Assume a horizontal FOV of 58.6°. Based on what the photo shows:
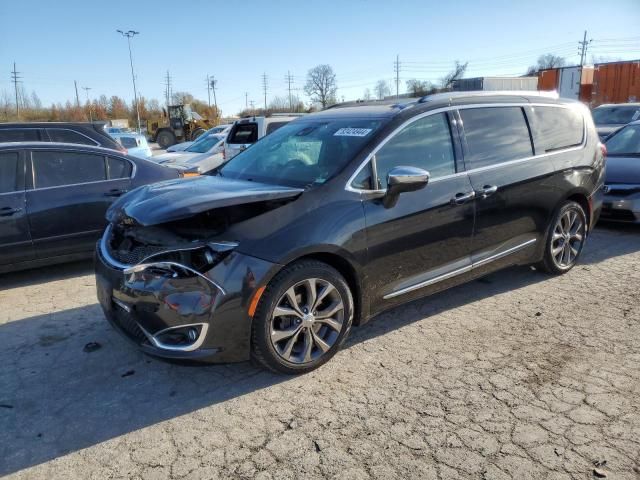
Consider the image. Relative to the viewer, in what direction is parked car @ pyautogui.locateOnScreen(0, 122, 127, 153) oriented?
to the viewer's left

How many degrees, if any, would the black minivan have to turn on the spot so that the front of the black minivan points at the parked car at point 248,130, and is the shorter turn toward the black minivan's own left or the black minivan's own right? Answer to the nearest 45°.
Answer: approximately 135° to the black minivan's own right

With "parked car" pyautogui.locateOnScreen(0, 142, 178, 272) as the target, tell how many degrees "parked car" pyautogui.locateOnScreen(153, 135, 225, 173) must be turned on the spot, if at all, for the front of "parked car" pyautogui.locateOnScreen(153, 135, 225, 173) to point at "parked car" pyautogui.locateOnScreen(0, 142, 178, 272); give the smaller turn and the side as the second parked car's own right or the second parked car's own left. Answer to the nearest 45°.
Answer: approximately 45° to the second parked car's own left

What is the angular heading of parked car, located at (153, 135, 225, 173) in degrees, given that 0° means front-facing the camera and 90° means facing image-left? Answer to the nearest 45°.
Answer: approximately 45°

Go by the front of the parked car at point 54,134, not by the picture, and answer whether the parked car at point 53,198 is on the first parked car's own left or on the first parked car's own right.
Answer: on the first parked car's own left

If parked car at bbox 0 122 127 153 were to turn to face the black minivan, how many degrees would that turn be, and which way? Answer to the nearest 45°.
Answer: approximately 90° to its left

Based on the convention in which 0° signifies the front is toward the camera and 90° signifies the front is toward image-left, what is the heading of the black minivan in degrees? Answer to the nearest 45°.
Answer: approximately 45°

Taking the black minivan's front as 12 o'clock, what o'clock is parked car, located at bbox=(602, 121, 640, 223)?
The parked car is roughly at 6 o'clock from the black minivan.

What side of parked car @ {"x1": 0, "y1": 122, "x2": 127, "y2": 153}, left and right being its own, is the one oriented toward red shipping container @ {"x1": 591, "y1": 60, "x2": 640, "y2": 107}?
back

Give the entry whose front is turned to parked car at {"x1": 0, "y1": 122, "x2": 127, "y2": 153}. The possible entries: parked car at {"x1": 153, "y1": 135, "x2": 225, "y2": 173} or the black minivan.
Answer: parked car at {"x1": 153, "y1": 135, "x2": 225, "y2": 173}

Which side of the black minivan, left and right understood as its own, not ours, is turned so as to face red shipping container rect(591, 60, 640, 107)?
back
